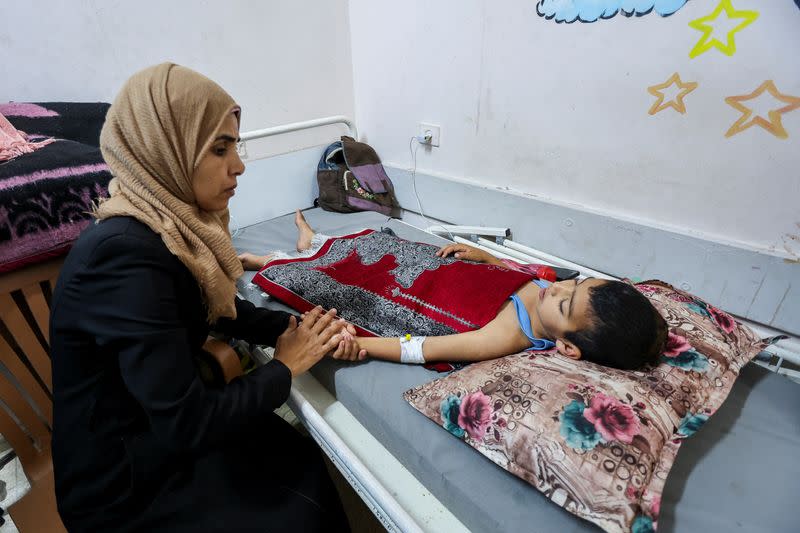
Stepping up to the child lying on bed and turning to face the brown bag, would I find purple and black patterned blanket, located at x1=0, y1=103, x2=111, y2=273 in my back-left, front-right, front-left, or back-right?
front-left

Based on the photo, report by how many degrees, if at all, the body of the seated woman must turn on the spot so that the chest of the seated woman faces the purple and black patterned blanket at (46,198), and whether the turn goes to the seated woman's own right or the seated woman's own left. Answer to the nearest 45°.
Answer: approximately 90° to the seated woman's own left

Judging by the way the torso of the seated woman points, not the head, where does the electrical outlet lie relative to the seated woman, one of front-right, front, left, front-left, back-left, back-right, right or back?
front-left

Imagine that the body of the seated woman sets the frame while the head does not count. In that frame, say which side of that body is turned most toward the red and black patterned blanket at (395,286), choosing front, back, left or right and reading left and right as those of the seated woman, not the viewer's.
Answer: front

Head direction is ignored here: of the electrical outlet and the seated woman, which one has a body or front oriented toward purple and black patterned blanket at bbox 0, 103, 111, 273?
the electrical outlet

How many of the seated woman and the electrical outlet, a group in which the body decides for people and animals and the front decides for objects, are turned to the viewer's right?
1

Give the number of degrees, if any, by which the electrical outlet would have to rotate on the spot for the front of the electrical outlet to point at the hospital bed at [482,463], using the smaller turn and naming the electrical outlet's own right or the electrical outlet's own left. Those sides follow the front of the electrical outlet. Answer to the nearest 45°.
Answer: approximately 45° to the electrical outlet's own left

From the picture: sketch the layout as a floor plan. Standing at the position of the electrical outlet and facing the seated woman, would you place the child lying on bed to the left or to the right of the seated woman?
left

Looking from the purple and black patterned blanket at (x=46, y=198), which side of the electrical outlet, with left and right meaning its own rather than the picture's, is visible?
front

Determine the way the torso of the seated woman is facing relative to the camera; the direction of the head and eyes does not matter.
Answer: to the viewer's right

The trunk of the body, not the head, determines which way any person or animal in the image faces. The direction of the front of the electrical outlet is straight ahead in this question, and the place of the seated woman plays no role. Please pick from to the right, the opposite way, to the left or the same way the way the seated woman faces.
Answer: the opposite way

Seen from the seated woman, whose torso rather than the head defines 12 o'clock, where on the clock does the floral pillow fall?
The floral pillow is roughly at 1 o'clock from the seated woman.

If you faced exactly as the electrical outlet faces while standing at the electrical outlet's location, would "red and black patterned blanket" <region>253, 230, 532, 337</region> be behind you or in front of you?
in front

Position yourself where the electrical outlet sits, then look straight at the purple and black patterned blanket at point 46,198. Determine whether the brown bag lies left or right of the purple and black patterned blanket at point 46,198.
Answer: right

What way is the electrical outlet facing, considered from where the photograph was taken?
facing the viewer and to the left of the viewer
